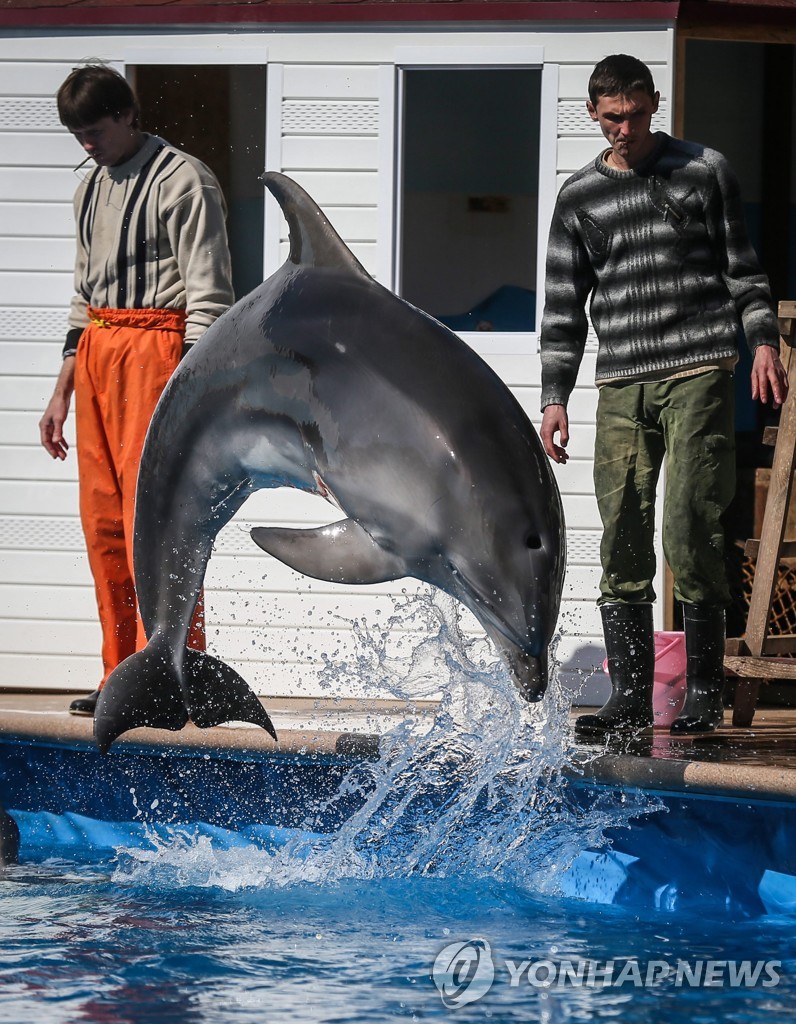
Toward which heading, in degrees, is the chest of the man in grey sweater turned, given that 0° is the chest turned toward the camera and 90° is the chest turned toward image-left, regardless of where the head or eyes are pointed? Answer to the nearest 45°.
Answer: approximately 0°

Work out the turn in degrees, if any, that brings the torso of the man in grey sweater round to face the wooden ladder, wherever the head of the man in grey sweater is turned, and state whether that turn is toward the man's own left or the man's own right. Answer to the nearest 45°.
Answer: approximately 135° to the man's own left

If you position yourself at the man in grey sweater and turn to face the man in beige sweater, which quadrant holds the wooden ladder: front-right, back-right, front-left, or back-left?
back-right

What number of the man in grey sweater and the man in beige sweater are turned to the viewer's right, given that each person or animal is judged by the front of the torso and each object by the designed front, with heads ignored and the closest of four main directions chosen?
0

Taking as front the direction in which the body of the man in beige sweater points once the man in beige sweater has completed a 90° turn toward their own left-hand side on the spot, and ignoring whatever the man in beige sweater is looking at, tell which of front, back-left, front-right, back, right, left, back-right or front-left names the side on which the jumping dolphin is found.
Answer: front-right
